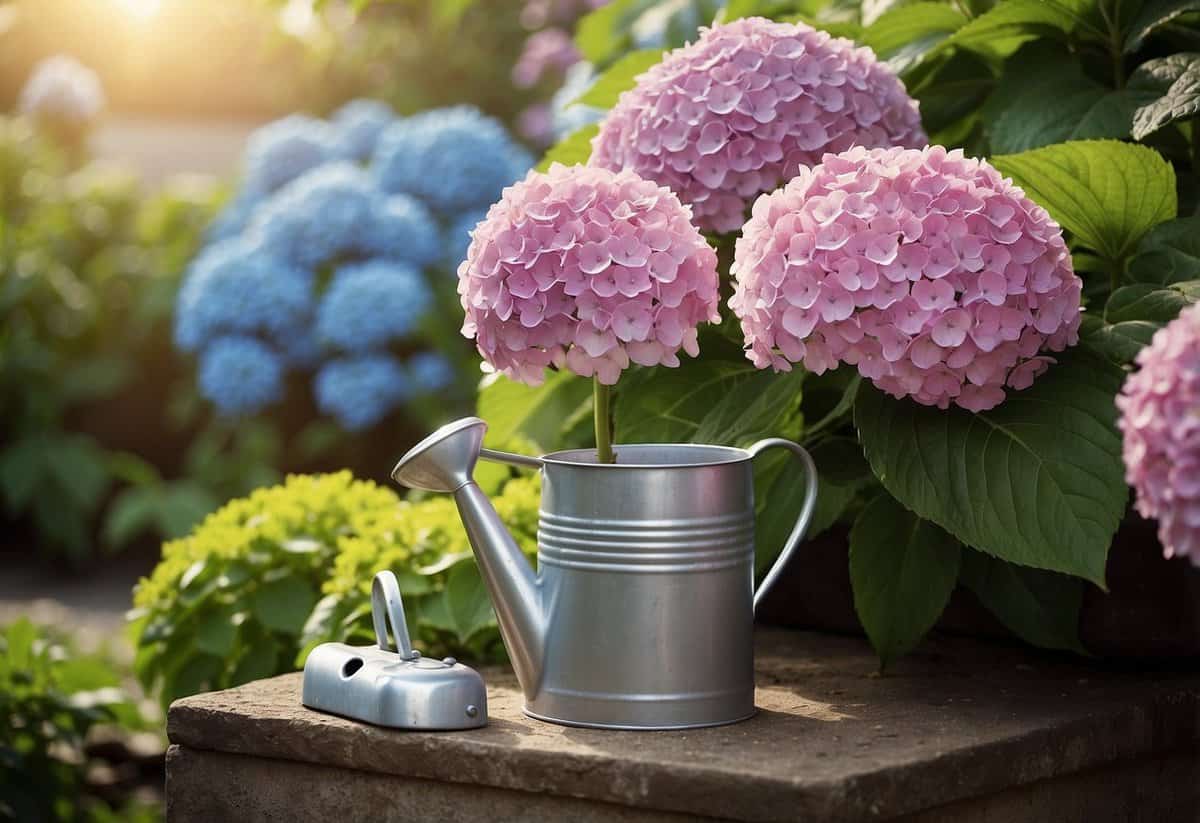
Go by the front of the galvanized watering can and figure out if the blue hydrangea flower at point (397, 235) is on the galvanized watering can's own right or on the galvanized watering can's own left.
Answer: on the galvanized watering can's own right

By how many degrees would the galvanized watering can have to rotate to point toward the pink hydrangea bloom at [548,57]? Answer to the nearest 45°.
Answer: approximately 90° to its right

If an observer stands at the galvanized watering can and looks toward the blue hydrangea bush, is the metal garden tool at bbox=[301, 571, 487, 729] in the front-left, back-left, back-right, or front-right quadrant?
front-left

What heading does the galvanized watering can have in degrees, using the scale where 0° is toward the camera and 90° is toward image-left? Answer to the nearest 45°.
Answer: approximately 90°

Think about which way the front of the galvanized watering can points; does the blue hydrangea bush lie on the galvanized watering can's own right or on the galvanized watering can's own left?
on the galvanized watering can's own right

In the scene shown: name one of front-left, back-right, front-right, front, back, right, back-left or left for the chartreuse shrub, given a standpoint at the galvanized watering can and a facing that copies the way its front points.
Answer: front-right

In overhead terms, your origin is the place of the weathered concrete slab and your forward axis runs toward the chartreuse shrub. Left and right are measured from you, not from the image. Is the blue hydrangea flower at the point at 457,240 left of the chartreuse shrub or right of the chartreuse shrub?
right
